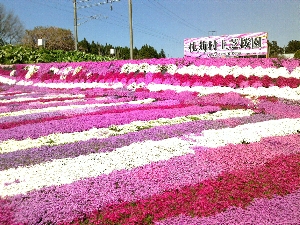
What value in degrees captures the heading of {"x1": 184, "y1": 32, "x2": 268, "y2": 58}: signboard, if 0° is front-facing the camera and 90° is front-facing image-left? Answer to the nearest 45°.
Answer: approximately 45°

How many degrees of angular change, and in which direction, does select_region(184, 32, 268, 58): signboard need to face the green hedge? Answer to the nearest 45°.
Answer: approximately 45° to its right
